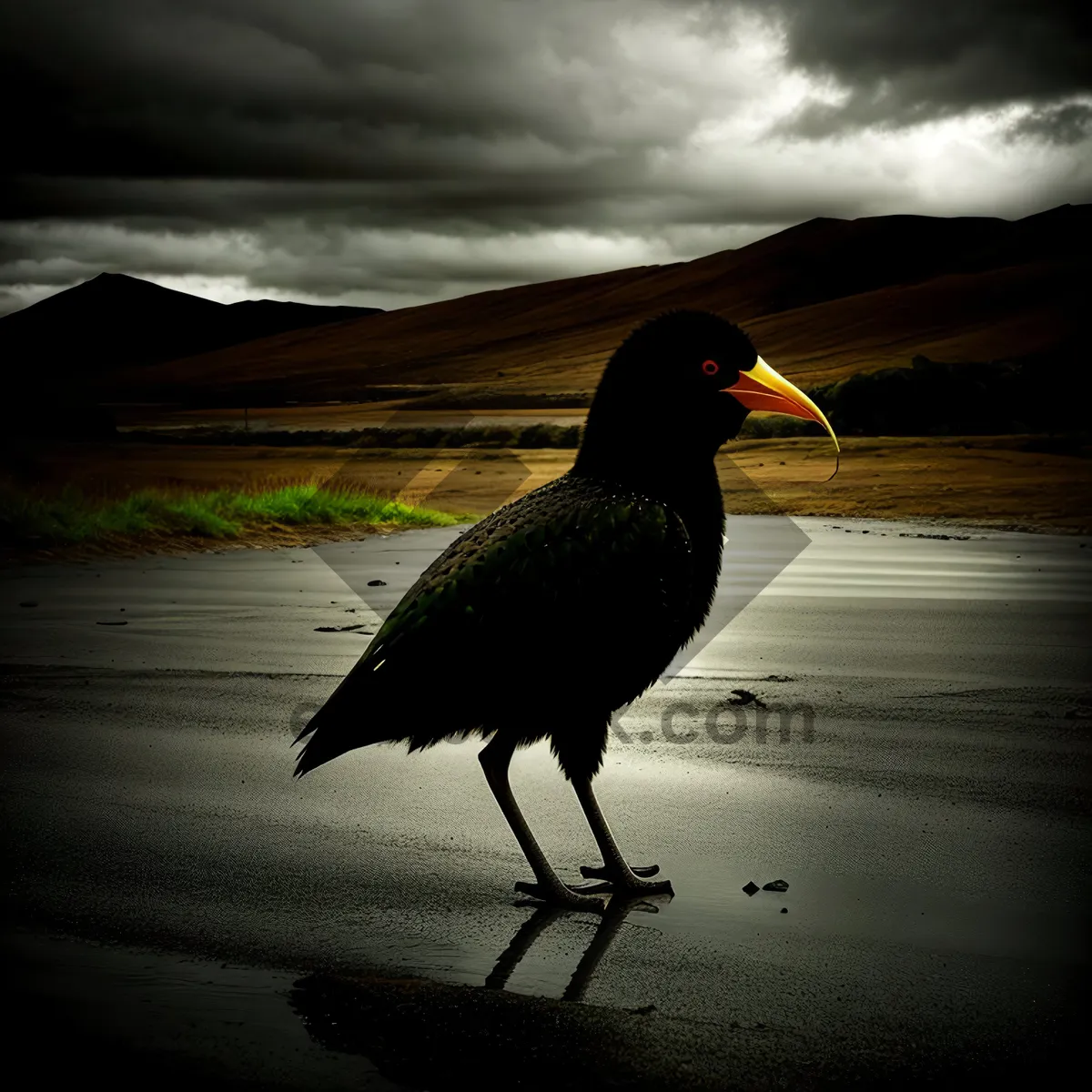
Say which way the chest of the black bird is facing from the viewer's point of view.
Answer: to the viewer's right
